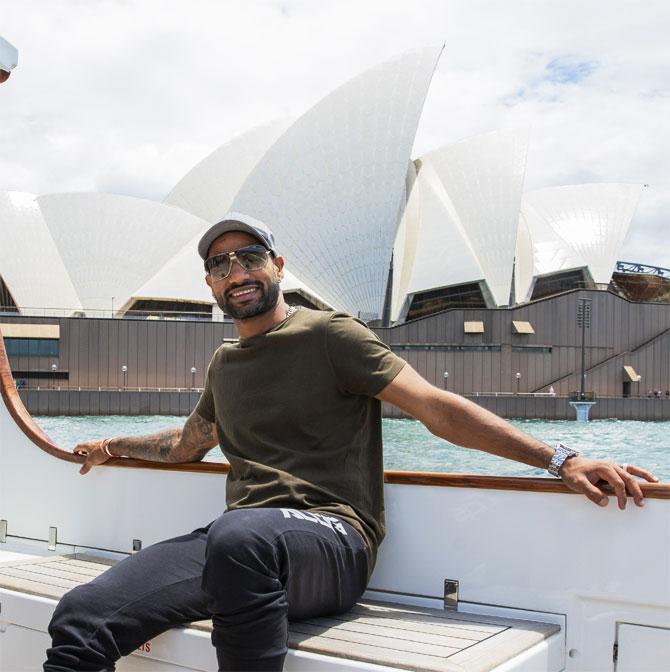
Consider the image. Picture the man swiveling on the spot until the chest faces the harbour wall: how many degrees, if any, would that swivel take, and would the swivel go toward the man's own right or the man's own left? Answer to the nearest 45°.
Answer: approximately 135° to the man's own right

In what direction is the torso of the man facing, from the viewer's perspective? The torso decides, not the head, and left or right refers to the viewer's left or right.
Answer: facing the viewer and to the left of the viewer

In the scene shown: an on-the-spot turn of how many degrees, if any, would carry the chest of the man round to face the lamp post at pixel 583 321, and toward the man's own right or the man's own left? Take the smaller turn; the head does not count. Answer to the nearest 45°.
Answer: approximately 135° to the man's own right

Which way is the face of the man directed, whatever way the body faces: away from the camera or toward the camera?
toward the camera
